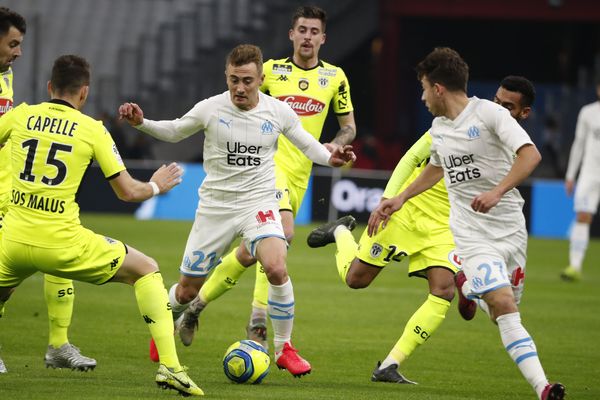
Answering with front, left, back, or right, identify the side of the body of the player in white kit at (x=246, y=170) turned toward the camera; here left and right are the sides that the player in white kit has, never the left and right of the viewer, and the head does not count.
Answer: front

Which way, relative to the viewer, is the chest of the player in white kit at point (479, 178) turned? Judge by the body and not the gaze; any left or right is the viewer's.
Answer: facing the viewer and to the left of the viewer

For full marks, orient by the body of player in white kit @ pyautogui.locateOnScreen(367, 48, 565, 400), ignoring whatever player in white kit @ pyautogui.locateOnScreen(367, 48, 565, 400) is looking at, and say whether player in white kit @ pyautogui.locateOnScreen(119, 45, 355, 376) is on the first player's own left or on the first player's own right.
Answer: on the first player's own right

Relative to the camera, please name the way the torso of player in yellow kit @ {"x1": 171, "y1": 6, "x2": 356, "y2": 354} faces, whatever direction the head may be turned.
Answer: toward the camera

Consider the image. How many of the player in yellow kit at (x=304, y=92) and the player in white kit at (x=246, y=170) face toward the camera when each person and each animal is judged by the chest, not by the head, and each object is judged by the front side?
2

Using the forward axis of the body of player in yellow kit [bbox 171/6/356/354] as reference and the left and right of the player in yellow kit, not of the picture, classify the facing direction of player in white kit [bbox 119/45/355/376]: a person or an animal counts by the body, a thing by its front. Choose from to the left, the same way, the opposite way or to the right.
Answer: the same way

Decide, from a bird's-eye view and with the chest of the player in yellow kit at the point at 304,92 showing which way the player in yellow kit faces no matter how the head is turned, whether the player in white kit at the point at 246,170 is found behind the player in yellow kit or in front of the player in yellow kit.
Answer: in front

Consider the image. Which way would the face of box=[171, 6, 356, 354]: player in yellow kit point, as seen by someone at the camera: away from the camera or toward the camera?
toward the camera

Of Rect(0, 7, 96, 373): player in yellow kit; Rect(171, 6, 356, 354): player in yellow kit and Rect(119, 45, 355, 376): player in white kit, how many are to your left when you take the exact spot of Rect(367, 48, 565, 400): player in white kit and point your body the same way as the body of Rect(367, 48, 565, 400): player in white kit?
0

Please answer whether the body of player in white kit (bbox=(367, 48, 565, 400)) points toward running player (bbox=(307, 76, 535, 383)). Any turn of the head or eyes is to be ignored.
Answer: no

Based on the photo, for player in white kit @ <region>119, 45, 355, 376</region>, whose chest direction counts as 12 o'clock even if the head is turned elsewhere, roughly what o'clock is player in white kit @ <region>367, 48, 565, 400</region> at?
player in white kit @ <region>367, 48, 565, 400</region> is roughly at 10 o'clock from player in white kit @ <region>119, 45, 355, 376</region>.

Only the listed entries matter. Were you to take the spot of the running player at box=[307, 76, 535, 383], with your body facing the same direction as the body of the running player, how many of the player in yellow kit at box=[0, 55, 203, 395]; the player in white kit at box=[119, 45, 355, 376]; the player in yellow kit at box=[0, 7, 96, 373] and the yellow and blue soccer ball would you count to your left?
0

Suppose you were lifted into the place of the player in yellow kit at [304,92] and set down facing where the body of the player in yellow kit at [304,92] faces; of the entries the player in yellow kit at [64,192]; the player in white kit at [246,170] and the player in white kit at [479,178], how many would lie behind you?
0

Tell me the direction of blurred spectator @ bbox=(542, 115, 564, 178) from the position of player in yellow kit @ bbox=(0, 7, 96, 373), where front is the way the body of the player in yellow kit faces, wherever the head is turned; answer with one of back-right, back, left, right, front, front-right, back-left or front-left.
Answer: left
